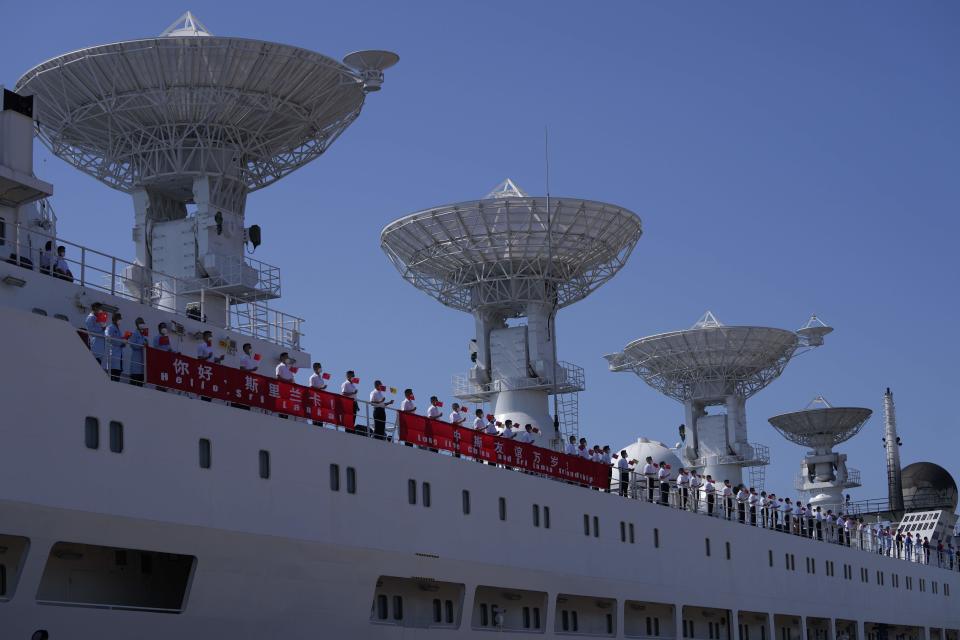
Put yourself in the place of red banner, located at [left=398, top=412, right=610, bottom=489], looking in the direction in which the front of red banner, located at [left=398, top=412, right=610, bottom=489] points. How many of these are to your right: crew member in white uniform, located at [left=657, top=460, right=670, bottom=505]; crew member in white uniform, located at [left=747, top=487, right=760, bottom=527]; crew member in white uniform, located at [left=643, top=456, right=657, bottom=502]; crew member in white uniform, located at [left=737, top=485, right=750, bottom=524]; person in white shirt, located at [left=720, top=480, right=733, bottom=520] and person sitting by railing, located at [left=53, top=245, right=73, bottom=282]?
1

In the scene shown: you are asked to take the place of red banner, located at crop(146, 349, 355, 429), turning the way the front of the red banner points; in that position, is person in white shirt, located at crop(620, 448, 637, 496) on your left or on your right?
on your left

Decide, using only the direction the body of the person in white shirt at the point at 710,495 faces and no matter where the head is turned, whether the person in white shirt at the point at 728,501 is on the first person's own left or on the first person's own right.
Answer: on the first person's own left

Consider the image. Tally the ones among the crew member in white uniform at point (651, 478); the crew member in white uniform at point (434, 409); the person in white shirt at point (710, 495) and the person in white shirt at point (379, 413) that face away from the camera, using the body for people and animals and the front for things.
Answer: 0

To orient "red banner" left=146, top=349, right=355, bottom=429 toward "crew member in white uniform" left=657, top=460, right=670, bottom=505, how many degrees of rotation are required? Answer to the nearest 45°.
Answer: approximately 90° to its left

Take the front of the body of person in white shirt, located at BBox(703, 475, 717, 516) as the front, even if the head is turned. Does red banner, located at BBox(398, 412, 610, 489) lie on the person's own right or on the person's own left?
on the person's own right

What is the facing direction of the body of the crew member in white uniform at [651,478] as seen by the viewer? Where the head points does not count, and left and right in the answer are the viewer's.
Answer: facing the viewer and to the right of the viewer

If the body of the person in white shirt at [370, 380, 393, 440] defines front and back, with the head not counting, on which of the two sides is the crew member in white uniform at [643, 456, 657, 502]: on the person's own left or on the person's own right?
on the person's own left

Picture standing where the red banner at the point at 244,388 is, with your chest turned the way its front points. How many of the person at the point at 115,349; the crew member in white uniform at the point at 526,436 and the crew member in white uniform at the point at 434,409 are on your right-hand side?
1

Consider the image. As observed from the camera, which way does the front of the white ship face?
facing the viewer and to the left of the viewer

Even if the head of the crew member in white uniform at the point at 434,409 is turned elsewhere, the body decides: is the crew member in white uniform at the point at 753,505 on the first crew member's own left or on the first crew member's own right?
on the first crew member's own left

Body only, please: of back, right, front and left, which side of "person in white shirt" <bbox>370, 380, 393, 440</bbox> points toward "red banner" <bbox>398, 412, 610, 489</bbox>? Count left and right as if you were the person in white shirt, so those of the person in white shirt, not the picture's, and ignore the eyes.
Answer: left

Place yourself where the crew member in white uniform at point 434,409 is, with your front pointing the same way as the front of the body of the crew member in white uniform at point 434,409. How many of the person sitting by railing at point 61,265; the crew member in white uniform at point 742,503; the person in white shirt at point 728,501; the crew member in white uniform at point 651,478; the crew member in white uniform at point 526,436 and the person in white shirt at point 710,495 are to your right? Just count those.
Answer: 1
